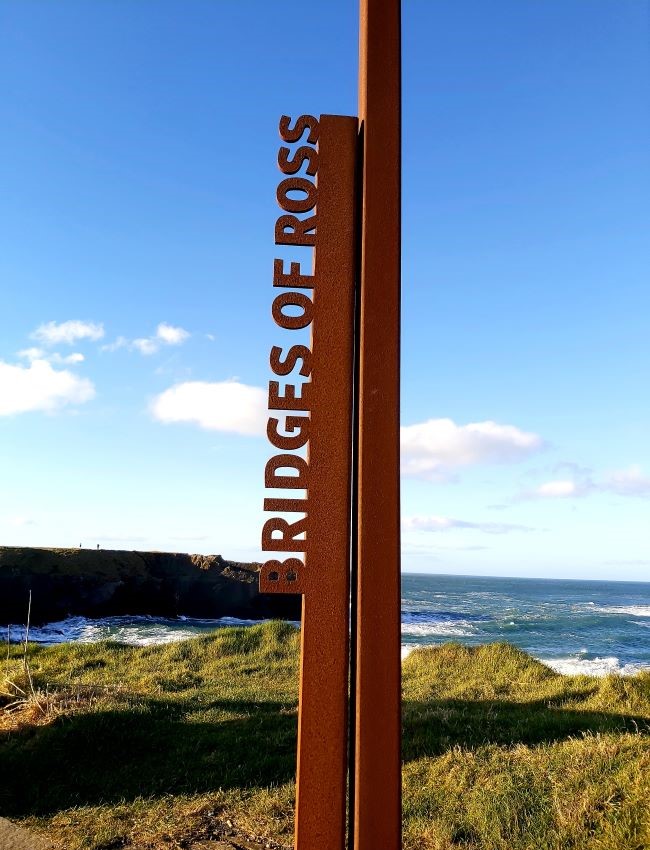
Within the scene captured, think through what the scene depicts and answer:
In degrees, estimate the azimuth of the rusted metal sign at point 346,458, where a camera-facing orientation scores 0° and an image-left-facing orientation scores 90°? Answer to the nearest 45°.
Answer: approximately 0°
